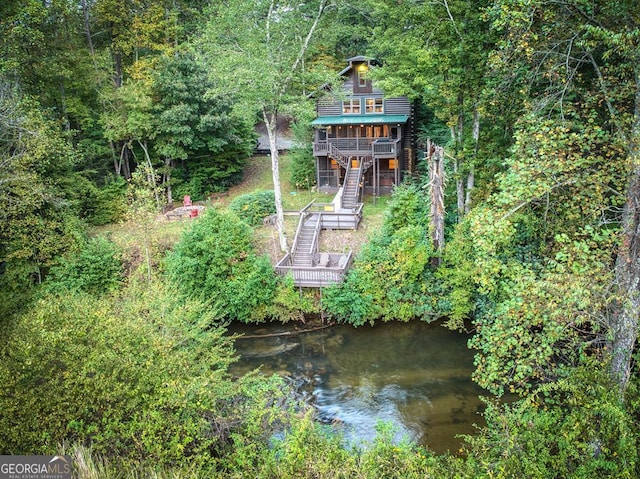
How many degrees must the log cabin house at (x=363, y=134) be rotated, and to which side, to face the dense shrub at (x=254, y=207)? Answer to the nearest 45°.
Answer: approximately 45° to its right

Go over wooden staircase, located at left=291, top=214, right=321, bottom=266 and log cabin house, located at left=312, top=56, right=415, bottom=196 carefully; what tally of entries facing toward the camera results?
2

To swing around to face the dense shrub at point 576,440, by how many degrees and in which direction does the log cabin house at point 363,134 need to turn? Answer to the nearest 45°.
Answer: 0° — it already faces it

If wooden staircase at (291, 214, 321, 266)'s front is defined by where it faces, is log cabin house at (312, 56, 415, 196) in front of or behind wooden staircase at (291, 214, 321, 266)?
behind

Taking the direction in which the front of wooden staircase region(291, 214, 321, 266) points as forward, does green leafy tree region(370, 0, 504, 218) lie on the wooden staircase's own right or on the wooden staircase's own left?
on the wooden staircase's own left

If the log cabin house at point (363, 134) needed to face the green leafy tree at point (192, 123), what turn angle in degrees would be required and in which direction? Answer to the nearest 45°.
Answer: approximately 90° to its right

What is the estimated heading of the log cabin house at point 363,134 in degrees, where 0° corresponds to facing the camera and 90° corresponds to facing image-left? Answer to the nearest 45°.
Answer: approximately 0°

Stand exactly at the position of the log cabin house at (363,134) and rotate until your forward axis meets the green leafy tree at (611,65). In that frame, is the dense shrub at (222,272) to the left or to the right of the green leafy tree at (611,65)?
right

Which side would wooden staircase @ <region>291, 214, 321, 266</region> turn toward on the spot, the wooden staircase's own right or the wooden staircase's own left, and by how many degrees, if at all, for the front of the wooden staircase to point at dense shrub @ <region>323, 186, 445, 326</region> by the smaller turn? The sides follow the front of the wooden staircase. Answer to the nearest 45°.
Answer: approximately 45° to the wooden staircase's own left
